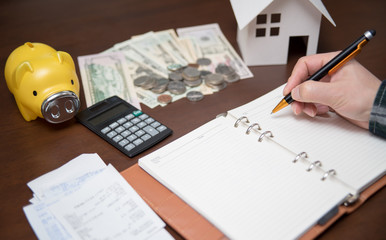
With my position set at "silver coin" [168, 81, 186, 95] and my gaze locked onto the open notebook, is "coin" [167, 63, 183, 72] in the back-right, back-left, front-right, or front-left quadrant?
back-left

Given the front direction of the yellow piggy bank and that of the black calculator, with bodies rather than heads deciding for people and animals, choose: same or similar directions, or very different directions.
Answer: same or similar directions

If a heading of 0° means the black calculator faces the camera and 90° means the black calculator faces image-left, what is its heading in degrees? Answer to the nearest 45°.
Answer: approximately 315°

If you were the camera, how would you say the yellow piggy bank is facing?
facing the viewer and to the right of the viewer

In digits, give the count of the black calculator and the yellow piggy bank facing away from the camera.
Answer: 0

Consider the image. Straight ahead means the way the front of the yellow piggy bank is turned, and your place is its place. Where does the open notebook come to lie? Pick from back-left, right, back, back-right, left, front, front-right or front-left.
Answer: front
